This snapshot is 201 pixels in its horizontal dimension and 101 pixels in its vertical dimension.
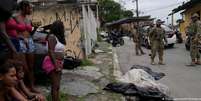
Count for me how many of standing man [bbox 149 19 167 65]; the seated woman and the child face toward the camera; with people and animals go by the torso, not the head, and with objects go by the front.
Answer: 1

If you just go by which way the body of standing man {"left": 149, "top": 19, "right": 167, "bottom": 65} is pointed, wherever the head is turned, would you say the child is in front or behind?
in front

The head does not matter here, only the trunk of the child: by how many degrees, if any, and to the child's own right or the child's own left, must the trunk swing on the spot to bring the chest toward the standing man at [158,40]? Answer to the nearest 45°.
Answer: approximately 45° to the child's own left

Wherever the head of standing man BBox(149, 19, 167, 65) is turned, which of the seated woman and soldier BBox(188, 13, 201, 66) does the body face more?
the seated woman

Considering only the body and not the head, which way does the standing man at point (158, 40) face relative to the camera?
toward the camera

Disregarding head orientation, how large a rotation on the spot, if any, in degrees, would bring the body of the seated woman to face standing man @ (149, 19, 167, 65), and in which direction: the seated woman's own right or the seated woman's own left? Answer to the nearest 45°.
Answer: approximately 45° to the seated woman's own left

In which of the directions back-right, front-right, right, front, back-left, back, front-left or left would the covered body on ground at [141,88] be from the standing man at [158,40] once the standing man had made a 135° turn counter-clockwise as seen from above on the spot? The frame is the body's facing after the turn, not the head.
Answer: back-right

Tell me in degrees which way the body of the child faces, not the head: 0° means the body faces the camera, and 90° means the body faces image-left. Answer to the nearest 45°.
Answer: approximately 270°

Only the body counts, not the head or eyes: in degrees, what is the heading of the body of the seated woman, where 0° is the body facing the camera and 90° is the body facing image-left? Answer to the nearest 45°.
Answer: approximately 270°
